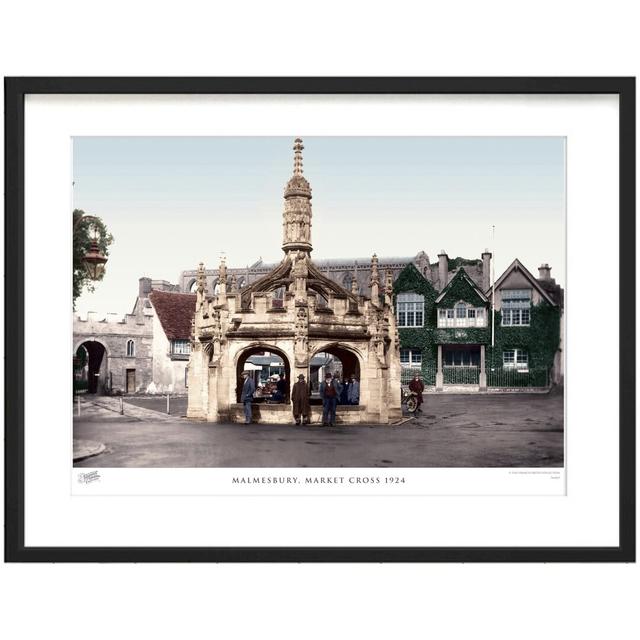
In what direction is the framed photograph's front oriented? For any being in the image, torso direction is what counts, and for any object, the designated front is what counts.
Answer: toward the camera
